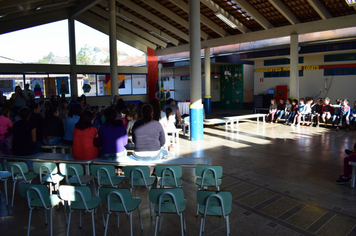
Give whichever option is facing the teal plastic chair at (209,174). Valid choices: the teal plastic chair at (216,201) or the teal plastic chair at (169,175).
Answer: the teal plastic chair at (216,201)

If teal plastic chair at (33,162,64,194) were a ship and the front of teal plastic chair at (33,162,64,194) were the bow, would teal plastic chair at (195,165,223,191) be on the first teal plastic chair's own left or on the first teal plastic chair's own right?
on the first teal plastic chair's own right

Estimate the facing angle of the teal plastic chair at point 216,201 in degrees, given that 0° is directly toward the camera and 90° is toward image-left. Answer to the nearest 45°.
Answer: approximately 180°

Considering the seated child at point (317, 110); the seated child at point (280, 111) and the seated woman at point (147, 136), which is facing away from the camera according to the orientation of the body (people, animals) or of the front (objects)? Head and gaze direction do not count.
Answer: the seated woman

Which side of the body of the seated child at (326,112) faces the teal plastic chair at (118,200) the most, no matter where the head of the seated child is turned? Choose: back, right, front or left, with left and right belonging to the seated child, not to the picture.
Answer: front

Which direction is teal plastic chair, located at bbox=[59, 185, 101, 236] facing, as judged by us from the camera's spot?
facing away from the viewer and to the right of the viewer

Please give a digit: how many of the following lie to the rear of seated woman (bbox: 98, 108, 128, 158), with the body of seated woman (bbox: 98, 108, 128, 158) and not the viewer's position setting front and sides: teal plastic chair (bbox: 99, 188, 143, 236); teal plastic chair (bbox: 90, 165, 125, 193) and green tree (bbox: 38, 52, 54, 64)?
2

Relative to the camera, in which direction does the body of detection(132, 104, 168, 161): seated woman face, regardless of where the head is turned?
away from the camera

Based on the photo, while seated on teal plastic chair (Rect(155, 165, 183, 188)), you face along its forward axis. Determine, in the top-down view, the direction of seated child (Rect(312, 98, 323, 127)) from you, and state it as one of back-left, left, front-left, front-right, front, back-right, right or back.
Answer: front-right

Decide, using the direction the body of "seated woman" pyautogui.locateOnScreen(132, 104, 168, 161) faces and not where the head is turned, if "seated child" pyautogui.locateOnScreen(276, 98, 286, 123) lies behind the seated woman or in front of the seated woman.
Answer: in front

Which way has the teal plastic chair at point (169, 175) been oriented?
away from the camera

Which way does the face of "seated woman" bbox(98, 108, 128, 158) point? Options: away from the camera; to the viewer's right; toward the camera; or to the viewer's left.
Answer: away from the camera

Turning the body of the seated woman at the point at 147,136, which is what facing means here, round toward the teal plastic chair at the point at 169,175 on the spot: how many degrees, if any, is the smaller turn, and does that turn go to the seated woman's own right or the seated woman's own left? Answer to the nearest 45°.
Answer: approximately 180°

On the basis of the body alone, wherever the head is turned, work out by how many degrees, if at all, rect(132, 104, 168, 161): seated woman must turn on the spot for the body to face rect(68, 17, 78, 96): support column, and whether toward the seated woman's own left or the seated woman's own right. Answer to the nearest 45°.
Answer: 0° — they already face it

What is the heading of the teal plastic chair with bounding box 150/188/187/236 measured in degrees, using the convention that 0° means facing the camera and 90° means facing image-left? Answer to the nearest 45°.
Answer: approximately 180°

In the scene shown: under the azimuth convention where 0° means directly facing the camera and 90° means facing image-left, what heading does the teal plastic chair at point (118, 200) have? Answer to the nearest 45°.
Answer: approximately 225°

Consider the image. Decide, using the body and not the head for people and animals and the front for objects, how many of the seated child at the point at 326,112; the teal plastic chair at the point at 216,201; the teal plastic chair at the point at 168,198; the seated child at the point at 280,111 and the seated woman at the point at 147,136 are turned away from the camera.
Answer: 3

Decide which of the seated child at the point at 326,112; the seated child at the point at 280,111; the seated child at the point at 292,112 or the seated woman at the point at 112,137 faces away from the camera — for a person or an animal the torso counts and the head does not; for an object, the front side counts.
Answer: the seated woman
